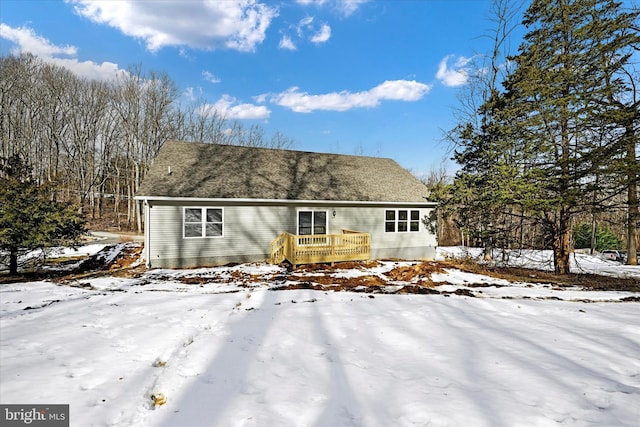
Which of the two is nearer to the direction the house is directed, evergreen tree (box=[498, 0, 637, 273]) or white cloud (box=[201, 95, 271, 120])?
the white cloud

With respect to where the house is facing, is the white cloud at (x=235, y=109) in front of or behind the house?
in front

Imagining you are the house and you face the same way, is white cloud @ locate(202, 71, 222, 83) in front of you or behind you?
in front

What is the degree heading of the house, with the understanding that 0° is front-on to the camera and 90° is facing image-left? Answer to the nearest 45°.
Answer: approximately 180°
